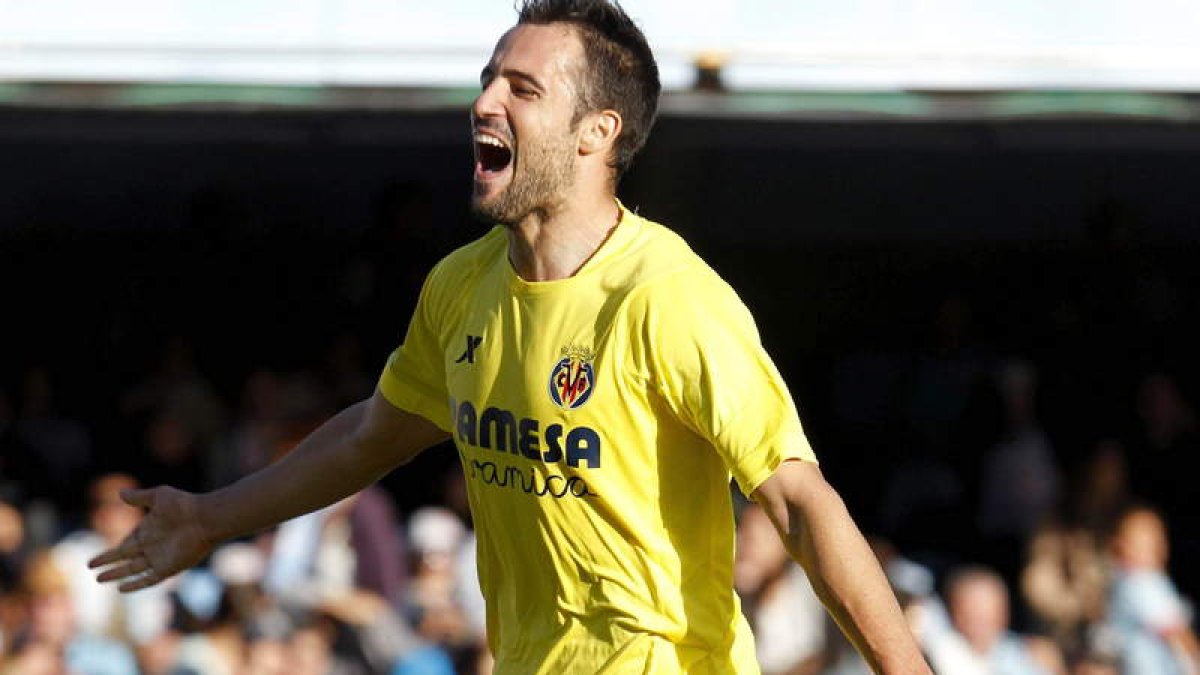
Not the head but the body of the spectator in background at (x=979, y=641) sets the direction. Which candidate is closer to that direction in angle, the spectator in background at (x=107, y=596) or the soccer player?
the soccer player

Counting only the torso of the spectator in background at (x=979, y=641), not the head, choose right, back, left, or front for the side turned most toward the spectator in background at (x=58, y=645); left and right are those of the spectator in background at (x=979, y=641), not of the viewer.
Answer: right

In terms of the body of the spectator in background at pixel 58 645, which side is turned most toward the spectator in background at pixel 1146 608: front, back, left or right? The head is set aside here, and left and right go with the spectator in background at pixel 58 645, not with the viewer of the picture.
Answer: left

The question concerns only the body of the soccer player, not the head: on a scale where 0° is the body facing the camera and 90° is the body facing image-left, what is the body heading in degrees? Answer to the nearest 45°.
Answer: approximately 45°

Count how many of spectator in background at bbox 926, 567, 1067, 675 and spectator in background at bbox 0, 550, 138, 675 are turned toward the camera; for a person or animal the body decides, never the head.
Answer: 2

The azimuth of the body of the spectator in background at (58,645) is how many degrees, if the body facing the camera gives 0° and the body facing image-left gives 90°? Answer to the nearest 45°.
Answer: approximately 0°

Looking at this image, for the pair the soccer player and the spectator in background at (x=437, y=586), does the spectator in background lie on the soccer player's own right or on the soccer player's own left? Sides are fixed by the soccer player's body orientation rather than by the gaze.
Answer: on the soccer player's own right

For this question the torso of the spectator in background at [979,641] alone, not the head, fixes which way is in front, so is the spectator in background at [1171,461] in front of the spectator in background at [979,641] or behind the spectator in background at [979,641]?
behind

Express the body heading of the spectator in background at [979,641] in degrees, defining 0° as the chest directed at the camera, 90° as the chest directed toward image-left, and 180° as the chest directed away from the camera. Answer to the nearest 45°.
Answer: approximately 0°
